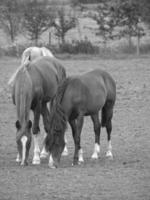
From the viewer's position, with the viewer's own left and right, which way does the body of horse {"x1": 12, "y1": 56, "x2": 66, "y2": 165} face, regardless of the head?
facing the viewer and to the left of the viewer

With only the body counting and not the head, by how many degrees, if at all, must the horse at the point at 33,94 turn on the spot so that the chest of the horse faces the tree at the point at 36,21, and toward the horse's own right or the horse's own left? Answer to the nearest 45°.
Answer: approximately 135° to the horse's own right

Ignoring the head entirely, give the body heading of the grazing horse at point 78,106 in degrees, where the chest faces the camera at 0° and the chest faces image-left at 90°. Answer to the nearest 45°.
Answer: approximately 45°

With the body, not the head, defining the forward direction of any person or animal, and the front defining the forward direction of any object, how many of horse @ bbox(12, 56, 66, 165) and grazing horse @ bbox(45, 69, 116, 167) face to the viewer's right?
0

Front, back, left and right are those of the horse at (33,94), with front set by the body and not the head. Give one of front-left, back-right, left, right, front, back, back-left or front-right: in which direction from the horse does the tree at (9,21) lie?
back-right

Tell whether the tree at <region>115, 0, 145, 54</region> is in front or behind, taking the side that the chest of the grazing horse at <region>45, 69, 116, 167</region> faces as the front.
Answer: behind
